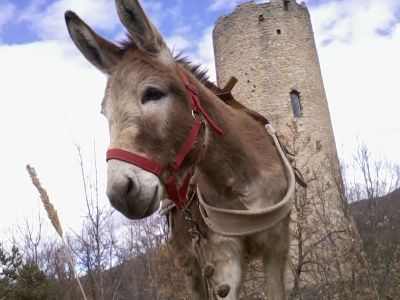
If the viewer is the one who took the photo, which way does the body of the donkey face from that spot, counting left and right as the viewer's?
facing the viewer and to the left of the viewer

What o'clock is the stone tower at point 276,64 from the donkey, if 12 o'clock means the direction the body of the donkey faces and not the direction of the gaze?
The stone tower is roughly at 5 o'clock from the donkey.
